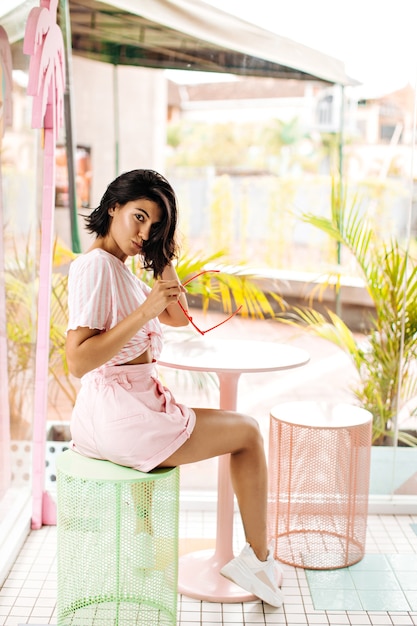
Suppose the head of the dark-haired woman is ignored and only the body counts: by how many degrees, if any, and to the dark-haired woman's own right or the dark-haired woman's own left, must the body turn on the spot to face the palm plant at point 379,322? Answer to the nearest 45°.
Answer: approximately 45° to the dark-haired woman's own left

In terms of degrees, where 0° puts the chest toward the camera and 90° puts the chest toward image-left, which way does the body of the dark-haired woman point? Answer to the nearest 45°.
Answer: approximately 270°

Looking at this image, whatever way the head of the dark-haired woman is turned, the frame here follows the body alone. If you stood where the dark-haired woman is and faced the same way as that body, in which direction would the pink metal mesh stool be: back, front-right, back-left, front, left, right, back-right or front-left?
front-left

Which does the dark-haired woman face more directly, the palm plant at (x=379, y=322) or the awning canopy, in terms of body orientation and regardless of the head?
the palm plant

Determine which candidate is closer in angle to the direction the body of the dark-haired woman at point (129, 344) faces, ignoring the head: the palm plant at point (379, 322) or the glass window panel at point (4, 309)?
the palm plant

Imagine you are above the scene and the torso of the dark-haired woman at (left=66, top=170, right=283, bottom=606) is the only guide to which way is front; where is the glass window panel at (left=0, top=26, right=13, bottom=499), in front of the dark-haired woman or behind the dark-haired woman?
behind
